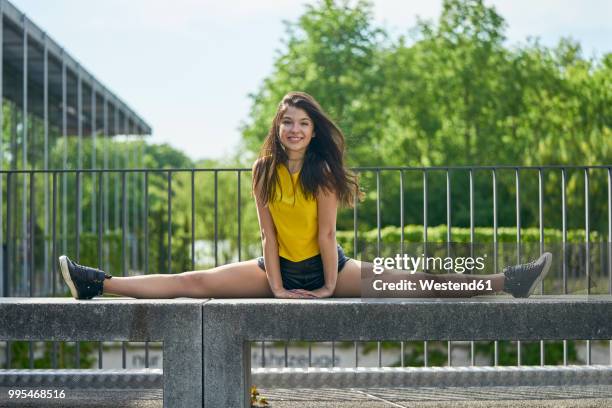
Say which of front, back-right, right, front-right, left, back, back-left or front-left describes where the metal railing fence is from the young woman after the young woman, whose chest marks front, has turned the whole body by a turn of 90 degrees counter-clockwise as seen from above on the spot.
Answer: left

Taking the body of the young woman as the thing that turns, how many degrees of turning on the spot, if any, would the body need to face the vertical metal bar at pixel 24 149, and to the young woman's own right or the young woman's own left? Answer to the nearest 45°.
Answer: approximately 135° to the young woman's own right

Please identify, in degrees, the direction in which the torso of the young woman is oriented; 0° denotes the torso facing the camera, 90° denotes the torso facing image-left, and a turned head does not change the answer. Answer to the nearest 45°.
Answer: approximately 0°

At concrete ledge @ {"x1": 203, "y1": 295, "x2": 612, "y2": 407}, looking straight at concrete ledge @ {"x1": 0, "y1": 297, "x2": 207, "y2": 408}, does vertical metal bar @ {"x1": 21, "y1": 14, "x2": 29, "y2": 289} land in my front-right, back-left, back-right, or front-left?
front-right

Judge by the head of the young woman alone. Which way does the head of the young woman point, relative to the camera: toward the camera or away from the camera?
toward the camera
